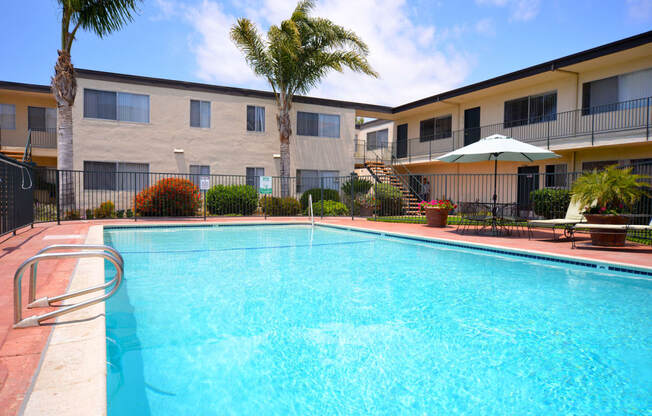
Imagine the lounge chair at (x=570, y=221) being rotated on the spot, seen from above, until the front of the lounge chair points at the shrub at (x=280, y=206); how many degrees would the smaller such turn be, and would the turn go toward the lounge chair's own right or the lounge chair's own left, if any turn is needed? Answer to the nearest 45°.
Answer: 0° — it already faces it

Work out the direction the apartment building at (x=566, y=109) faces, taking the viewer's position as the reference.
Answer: facing the viewer and to the left of the viewer

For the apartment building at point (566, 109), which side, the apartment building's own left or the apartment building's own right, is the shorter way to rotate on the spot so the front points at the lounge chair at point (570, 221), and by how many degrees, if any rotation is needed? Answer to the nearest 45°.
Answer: approximately 45° to the apartment building's own left

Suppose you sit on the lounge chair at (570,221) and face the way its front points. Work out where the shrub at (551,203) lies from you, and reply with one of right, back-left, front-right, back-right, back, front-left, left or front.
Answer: right

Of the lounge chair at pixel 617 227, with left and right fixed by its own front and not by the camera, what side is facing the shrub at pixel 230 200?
front

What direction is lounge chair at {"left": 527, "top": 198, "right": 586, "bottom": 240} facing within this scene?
to the viewer's left

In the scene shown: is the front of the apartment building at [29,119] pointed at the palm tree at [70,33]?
yes

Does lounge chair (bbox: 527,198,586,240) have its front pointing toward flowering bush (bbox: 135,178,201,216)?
yes

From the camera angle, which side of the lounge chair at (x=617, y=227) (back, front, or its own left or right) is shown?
left

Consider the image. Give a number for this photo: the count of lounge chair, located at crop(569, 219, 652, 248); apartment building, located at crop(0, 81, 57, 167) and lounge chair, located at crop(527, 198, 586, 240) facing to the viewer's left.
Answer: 2

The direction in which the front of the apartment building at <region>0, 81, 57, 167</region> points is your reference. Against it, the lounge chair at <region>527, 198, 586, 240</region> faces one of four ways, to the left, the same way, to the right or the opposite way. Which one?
to the right

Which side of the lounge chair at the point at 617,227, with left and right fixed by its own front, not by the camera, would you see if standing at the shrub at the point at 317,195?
front

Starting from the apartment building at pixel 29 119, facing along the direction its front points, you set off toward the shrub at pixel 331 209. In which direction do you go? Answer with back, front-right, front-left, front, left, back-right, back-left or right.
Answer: front-left

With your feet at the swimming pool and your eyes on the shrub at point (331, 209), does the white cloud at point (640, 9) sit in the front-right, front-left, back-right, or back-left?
front-right

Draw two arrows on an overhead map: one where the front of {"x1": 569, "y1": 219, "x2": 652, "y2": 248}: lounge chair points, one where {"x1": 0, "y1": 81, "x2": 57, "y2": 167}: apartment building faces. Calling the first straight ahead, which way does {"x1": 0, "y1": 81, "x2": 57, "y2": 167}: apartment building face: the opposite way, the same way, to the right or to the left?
the opposite way

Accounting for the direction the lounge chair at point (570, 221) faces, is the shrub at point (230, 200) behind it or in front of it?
in front
